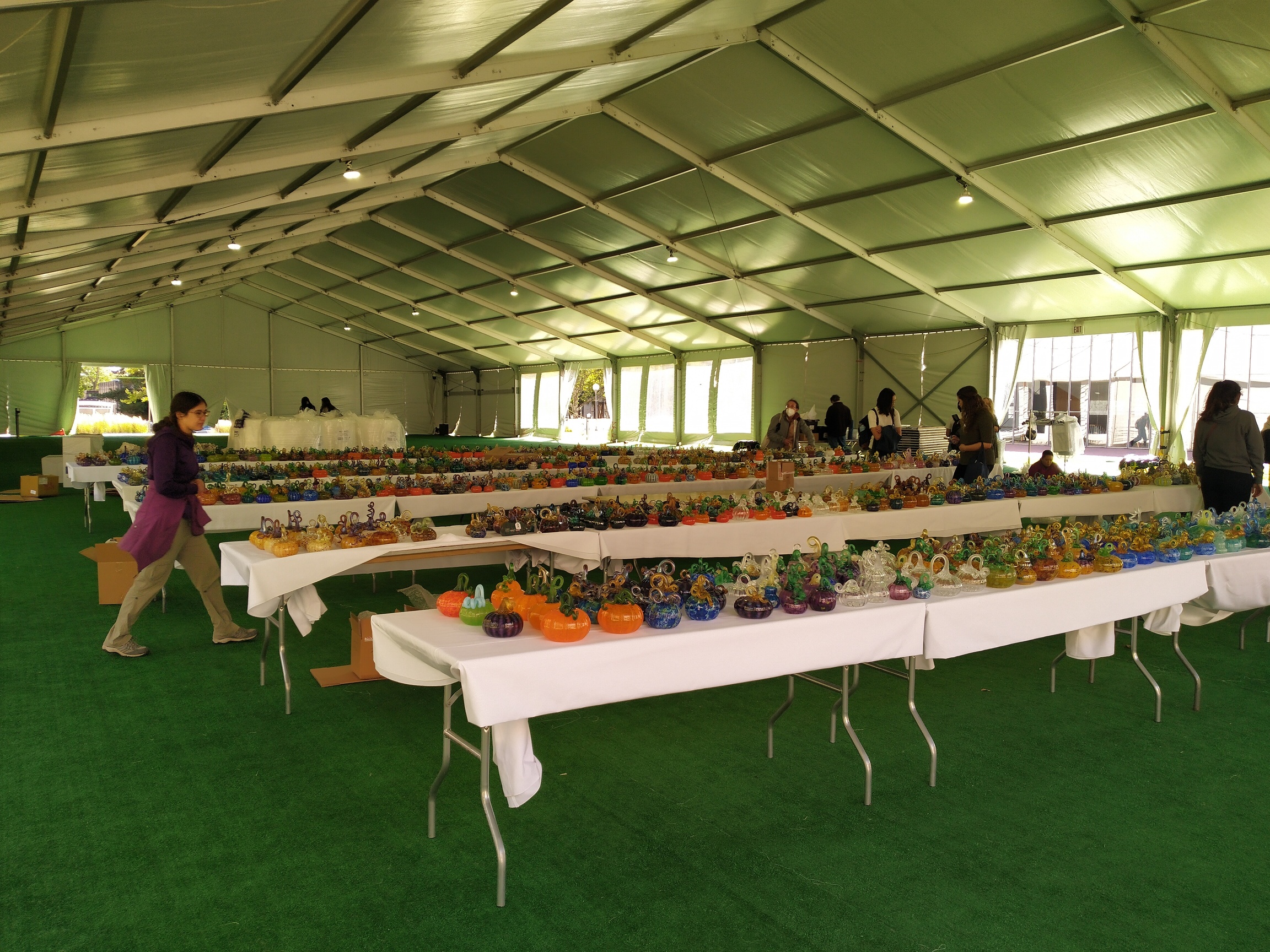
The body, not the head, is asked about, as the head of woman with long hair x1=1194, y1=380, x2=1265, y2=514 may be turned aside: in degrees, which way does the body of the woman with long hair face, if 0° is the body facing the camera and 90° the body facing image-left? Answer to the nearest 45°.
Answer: approximately 180°

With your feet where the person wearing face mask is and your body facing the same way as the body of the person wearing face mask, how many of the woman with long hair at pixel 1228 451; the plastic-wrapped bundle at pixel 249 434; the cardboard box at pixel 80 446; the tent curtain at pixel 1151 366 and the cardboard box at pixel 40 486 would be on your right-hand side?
3

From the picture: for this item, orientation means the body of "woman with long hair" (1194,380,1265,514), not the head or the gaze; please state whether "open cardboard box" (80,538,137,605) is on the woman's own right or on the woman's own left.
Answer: on the woman's own left

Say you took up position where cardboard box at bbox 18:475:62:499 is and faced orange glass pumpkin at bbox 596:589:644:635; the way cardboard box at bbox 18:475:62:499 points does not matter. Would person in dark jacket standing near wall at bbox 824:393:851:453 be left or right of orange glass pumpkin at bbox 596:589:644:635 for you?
left

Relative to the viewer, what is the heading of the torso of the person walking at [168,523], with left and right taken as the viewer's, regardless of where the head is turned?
facing to the right of the viewer

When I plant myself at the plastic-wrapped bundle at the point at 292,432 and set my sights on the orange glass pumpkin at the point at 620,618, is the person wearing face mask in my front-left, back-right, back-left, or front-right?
front-left

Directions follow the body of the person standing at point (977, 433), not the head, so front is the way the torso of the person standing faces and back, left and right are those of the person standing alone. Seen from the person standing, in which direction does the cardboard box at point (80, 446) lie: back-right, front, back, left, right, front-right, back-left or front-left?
front

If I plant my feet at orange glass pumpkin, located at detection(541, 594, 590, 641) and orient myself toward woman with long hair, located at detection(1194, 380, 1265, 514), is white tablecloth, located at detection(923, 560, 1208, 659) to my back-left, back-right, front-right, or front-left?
front-right

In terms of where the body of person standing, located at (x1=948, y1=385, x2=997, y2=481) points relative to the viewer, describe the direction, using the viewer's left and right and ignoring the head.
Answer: facing to the left of the viewer

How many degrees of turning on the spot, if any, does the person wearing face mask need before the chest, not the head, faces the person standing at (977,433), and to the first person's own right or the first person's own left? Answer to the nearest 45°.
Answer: approximately 45° to the first person's own left

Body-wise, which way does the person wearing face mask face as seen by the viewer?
toward the camera

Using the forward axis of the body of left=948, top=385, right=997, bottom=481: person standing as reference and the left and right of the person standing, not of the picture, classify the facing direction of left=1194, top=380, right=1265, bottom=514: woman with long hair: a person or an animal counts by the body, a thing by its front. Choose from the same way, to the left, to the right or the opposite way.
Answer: to the right

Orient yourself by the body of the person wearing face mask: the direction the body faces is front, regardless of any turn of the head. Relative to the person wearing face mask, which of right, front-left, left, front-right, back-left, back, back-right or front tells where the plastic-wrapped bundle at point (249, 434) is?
right

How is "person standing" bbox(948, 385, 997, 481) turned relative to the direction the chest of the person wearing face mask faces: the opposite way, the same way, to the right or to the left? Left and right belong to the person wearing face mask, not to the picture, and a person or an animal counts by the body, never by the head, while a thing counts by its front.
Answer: to the right

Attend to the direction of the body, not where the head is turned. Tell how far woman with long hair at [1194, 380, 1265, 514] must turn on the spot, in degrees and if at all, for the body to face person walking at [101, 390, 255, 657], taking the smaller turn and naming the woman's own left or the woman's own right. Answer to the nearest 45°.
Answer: approximately 135° to the woman's own left

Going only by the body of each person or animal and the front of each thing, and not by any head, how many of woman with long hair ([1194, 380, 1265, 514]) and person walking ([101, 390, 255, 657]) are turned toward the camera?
0
